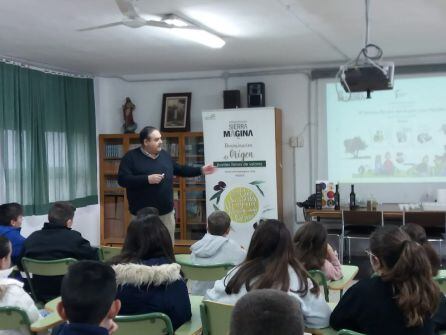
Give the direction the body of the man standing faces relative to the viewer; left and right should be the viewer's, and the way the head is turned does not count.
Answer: facing the viewer and to the right of the viewer

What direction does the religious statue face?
toward the camera

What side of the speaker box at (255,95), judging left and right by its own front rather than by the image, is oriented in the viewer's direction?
front

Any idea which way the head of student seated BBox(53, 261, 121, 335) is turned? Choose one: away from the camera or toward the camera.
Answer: away from the camera

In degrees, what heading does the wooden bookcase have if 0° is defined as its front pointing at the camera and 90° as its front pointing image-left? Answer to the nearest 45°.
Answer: approximately 0°

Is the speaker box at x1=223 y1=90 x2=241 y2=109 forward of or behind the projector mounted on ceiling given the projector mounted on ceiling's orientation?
forward

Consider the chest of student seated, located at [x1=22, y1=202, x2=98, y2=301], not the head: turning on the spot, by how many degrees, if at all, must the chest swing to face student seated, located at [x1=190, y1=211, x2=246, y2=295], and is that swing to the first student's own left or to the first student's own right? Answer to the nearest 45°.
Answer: approximately 45° to the first student's own right

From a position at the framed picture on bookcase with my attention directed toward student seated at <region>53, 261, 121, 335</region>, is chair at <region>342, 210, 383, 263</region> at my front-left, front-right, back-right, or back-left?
front-left

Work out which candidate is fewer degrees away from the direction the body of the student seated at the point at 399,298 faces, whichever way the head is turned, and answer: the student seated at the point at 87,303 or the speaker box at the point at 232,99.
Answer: the speaker box

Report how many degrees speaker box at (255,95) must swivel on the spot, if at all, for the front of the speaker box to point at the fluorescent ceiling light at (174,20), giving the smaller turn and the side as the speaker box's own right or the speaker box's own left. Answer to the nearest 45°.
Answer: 0° — it already faces it

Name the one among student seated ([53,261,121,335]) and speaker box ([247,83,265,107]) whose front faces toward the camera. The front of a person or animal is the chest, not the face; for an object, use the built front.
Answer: the speaker box

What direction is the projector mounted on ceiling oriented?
away from the camera

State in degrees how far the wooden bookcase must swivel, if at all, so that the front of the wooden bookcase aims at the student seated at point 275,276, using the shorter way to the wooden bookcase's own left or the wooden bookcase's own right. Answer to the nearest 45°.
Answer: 0° — it already faces them

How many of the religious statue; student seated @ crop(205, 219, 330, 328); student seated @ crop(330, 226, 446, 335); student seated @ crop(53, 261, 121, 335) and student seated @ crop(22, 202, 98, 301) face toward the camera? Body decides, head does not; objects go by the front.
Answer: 1

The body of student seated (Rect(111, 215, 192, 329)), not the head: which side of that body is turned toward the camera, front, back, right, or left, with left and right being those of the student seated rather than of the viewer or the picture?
back

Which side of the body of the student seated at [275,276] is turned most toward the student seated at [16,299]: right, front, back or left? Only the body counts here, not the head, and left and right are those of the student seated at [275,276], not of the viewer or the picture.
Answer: left
